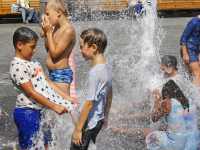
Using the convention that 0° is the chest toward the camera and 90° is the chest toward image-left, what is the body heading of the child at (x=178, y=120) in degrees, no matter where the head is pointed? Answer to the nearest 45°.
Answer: approximately 135°

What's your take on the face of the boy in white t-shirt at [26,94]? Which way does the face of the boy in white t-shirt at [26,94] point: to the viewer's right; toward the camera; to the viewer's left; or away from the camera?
to the viewer's right

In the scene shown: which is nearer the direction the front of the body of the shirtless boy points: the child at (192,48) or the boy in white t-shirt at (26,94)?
the boy in white t-shirt

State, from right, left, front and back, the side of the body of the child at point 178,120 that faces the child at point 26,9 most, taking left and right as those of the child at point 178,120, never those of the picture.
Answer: front

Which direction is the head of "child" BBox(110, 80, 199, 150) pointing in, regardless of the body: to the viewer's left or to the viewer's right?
to the viewer's left

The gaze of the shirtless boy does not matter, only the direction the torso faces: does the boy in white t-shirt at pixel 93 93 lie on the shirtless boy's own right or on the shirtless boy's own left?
on the shirtless boy's own left

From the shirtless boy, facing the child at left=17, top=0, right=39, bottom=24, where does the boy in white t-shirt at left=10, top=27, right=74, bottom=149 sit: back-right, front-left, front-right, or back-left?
back-left

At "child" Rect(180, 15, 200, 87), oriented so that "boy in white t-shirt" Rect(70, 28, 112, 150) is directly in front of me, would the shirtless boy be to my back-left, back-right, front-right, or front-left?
front-right
